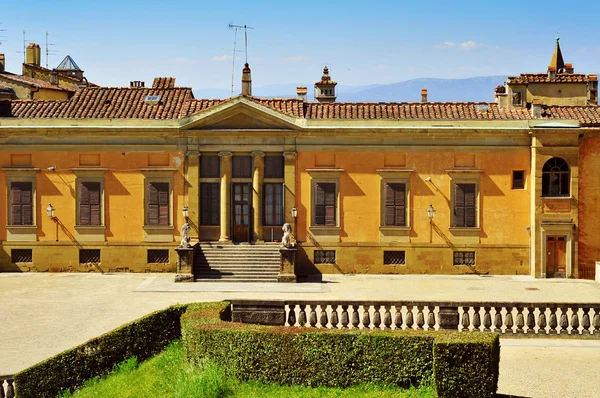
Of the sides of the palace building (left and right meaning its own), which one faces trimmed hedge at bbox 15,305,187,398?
front

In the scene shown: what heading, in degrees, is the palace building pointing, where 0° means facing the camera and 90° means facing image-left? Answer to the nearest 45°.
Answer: approximately 0°
